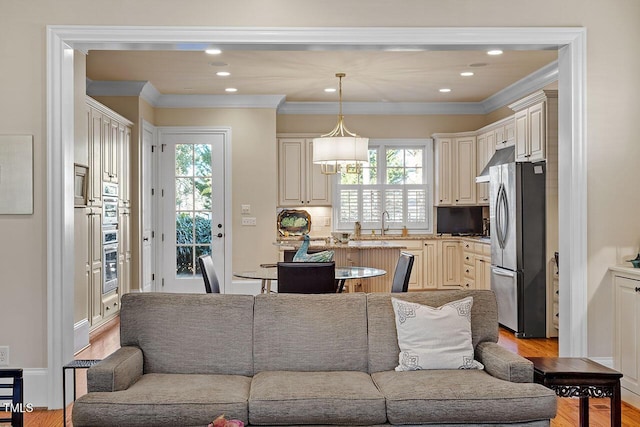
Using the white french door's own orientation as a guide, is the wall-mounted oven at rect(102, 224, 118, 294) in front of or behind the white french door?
in front

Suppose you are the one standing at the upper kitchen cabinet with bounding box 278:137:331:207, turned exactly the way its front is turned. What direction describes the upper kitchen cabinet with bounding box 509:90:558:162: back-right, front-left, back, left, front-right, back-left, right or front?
front-left

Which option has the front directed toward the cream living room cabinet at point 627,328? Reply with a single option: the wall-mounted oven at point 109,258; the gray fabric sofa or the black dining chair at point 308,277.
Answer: the wall-mounted oven

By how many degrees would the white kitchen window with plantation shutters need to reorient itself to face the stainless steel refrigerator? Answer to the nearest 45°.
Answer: approximately 45° to its left

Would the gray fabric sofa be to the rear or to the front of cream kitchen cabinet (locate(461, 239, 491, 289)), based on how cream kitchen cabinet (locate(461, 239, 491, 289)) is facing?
to the front

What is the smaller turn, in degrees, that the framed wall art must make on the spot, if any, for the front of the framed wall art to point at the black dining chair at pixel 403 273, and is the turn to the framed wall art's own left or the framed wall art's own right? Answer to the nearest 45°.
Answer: approximately 90° to the framed wall art's own left

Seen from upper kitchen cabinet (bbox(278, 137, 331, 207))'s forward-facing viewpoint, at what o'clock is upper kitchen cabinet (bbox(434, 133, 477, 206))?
upper kitchen cabinet (bbox(434, 133, 477, 206)) is roughly at 9 o'clock from upper kitchen cabinet (bbox(278, 137, 331, 207)).
